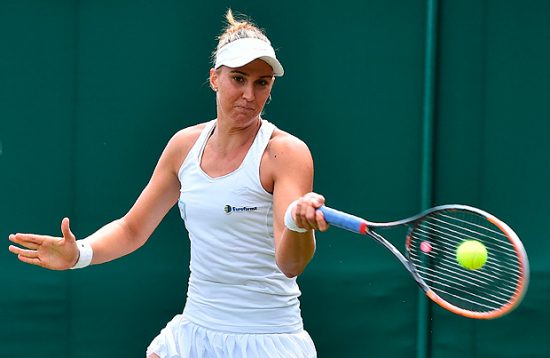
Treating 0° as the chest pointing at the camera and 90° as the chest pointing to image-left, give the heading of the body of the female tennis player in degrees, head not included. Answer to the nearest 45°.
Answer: approximately 0°
